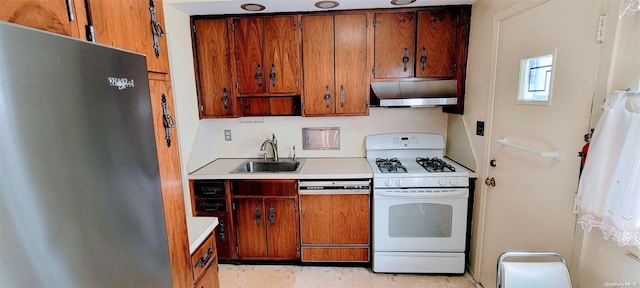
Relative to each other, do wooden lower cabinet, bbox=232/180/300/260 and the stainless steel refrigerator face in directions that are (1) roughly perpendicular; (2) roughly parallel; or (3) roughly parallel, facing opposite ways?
roughly perpendicular

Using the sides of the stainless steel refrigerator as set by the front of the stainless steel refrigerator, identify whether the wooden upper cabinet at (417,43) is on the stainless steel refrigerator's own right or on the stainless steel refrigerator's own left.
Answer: on the stainless steel refrigerator's own left

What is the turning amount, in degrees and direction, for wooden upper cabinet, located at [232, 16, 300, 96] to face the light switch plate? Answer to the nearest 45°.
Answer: approximately 45° to its left

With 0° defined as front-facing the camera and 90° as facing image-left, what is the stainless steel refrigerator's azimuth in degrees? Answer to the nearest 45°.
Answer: approximately 315°

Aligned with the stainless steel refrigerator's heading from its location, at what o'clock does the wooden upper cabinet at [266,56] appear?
The wooden upper cabinet is roughly at 9 o'clock from the stainless steel refrigerator.

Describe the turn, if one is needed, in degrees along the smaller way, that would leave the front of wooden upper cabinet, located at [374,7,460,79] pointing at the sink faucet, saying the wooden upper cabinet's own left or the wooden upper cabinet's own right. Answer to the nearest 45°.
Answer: approximately 90° to the wooden upper cabinet's own right

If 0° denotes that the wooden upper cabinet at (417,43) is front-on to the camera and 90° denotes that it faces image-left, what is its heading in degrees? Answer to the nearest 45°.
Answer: approximately 0°

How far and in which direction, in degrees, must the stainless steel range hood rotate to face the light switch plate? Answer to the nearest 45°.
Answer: approximately 90° to its left

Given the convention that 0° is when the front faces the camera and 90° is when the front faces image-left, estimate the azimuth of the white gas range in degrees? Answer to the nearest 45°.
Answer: approximately 0°

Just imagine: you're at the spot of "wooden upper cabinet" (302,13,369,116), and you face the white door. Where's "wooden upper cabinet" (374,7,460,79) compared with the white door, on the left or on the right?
left

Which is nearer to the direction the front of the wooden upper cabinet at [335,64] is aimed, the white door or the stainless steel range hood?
the white door
